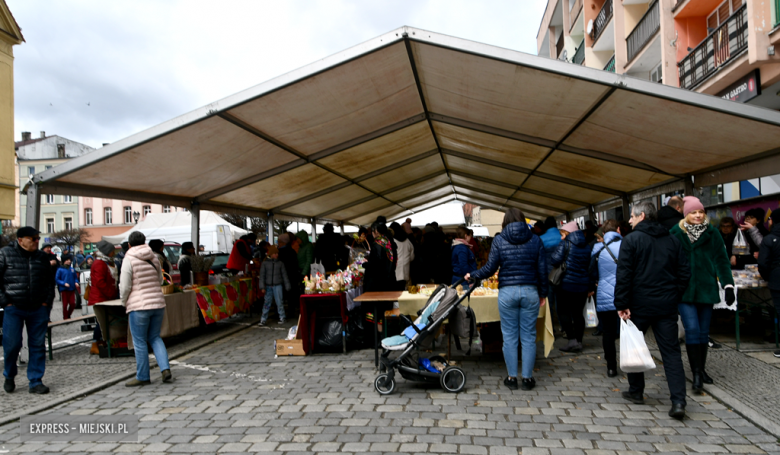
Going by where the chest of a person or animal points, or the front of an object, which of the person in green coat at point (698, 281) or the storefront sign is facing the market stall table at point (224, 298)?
the storefront sign

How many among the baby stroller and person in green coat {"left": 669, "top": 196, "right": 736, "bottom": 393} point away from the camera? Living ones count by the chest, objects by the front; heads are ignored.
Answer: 0

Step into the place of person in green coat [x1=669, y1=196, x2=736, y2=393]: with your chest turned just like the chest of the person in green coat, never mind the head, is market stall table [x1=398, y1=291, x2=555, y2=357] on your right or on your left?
on your right

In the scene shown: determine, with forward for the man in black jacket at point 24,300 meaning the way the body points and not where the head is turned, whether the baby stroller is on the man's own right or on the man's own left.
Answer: on the man's own left

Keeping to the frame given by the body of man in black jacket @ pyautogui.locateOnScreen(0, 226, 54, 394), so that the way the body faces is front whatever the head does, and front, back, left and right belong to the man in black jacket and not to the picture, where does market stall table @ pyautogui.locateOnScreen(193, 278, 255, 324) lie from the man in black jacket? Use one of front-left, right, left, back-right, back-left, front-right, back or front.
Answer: back-left

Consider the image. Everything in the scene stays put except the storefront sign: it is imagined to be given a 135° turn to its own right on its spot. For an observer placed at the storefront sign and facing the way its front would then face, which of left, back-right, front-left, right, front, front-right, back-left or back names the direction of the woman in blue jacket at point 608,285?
back

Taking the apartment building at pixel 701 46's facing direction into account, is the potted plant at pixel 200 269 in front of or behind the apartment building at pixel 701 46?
in front

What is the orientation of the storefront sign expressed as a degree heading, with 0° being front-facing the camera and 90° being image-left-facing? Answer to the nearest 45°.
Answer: approximately 45°

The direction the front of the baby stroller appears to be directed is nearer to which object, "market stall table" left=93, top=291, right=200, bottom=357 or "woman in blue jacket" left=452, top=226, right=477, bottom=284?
the market stall table

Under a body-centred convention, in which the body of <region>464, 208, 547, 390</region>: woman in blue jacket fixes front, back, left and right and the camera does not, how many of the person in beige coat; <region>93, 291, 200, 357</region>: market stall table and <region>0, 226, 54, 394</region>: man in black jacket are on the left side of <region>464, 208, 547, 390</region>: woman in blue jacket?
3

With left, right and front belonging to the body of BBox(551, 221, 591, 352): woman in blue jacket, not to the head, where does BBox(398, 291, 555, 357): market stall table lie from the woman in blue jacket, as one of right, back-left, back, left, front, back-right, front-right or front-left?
left

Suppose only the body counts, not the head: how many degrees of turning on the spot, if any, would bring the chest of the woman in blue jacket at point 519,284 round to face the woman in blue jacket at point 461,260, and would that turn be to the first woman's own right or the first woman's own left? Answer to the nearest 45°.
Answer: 0° — they already face them

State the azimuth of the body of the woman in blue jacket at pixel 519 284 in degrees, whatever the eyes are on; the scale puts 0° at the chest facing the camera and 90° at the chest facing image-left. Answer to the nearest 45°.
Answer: approximately 180°
